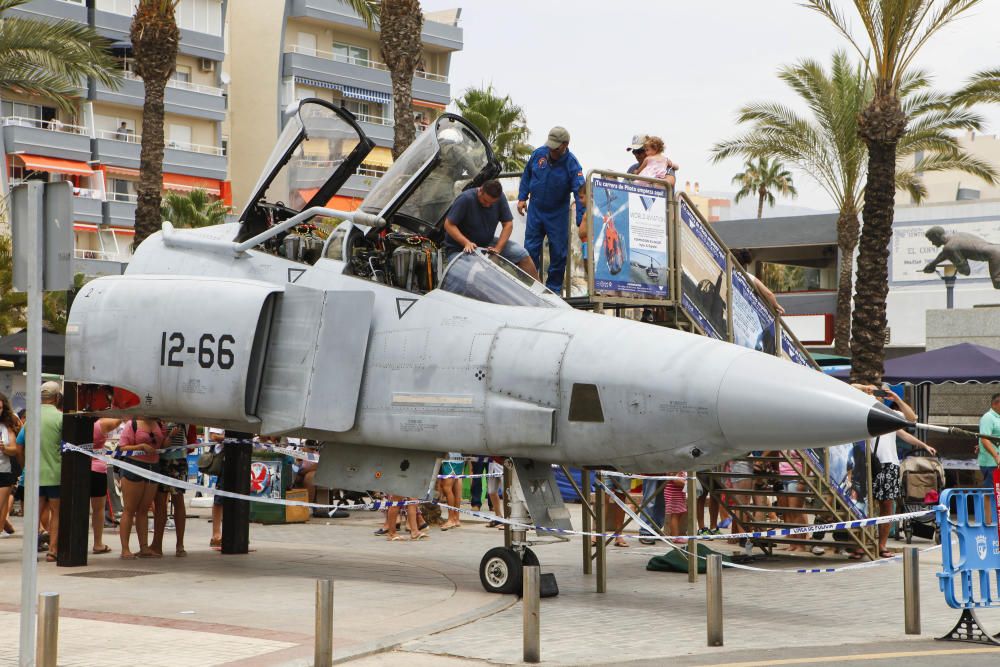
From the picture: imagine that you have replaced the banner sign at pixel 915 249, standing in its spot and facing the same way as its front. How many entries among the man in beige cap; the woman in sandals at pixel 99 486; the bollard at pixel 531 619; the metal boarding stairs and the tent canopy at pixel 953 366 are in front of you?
5

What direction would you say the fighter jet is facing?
to the viewer's right

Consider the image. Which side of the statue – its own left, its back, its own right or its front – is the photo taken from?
left

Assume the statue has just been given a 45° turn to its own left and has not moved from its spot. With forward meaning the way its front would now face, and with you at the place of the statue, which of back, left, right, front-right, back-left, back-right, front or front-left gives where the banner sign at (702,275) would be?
front-left

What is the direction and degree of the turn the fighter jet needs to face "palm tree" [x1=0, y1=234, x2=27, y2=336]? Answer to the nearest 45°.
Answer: approximately 135° to its left

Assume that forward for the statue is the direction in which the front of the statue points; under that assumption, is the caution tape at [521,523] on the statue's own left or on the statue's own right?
on the statue's own left

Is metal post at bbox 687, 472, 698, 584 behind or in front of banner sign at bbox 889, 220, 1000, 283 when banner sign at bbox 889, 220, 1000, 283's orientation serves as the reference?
in front

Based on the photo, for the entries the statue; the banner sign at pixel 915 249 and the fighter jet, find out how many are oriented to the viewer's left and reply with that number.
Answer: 1

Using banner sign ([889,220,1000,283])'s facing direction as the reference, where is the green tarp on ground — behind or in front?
in front
